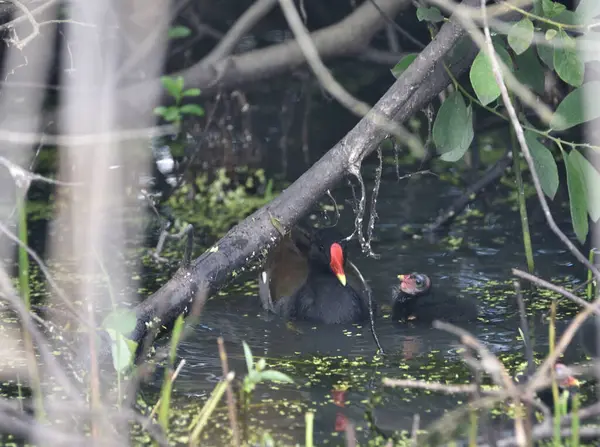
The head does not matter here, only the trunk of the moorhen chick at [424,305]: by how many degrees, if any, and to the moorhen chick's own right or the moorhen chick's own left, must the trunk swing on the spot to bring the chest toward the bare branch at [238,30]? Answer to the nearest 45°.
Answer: approximately 45° to the moorhen chick's own right

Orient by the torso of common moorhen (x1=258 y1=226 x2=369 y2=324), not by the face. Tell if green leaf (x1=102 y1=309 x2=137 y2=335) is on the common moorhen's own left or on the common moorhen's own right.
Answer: on the common moorhen's own right

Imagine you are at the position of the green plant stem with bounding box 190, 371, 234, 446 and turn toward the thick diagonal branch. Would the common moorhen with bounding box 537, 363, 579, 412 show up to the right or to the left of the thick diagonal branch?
right

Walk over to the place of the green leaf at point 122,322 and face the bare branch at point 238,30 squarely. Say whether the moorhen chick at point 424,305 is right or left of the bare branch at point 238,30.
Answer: right

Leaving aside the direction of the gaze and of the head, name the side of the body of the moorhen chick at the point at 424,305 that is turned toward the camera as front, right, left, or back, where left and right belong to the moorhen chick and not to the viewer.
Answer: left

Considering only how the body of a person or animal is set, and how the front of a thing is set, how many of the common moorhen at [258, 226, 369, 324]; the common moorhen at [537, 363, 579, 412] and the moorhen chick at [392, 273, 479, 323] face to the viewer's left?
1

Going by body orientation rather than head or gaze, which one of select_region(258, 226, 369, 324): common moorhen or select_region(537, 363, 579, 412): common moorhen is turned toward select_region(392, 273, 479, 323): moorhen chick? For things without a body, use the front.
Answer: select_region(258, 226, 369, 324): common moorhen
